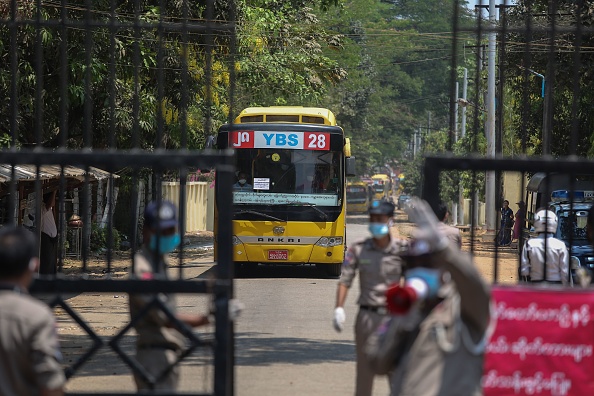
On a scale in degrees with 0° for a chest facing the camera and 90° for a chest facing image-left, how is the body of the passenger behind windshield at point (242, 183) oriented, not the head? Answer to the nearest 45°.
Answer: approximately 0°

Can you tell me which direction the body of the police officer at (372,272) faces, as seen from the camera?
toward the camera

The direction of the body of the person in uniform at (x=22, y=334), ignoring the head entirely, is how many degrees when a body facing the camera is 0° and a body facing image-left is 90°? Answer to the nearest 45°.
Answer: approximately 180°

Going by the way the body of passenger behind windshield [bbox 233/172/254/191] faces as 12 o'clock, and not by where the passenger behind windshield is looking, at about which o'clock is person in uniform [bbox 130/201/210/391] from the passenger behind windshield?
The person in uniform is roughly at 12 o'clock from the passenger behind windshield.

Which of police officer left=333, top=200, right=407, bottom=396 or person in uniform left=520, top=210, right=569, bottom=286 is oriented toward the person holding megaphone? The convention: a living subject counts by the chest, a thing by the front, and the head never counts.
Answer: the police officer

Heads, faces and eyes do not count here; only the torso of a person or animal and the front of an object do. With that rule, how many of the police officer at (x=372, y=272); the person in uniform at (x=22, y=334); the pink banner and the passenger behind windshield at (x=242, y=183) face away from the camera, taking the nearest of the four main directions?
1

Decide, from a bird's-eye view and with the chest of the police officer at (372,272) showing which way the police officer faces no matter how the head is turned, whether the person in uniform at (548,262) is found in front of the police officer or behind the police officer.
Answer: behind

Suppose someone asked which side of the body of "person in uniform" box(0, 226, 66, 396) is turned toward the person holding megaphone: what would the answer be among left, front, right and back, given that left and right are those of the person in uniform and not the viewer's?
right

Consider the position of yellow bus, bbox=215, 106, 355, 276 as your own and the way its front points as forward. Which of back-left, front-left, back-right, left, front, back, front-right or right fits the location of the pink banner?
front

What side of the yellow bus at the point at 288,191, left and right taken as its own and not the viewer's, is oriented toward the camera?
front

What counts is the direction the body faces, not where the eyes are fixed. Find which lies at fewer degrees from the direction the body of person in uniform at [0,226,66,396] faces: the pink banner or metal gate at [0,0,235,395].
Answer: the metal gate

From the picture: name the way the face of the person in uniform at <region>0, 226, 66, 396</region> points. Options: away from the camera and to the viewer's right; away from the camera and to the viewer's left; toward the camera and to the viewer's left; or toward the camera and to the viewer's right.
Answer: away from the camera and to the viewer's right

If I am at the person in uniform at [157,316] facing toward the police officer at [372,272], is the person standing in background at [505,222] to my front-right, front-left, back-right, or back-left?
front-left

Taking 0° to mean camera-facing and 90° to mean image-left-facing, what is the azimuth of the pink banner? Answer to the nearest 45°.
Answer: approximately 0°

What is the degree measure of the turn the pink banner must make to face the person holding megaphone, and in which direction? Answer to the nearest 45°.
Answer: approximately 45° to its right

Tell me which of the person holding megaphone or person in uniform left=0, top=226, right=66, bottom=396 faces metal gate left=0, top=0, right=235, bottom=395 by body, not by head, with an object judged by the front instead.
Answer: the person in uniform

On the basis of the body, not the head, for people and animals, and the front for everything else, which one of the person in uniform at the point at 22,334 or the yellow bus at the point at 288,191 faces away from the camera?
the person in uniform
